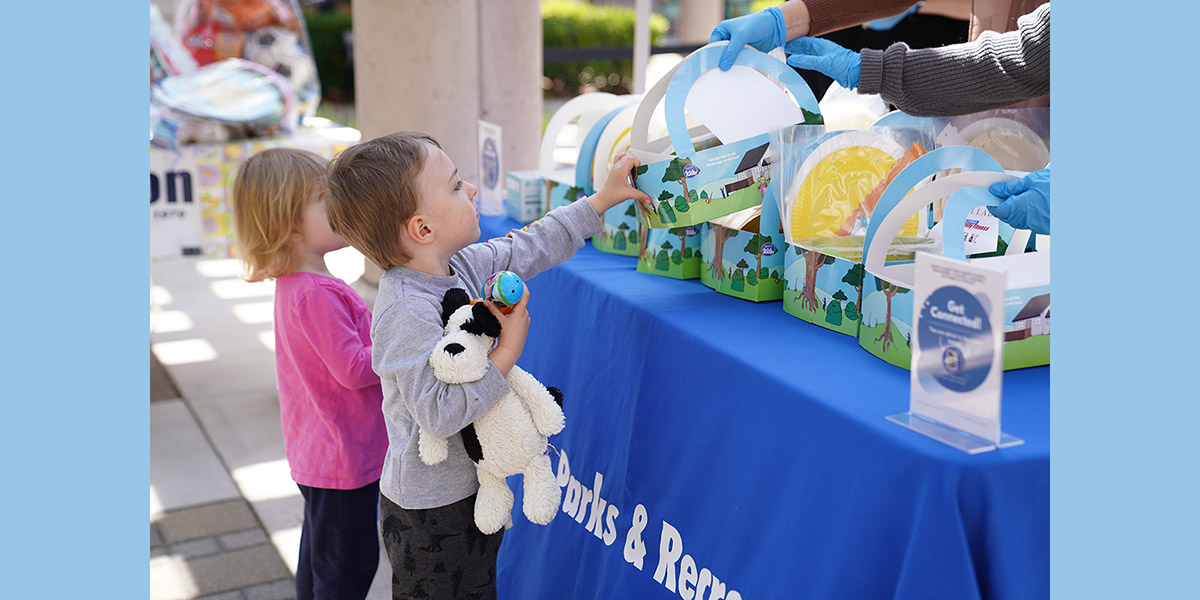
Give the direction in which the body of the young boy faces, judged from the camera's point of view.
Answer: to the viewer's right

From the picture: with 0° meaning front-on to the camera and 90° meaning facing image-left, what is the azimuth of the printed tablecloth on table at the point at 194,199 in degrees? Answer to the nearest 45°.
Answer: approximately 0°

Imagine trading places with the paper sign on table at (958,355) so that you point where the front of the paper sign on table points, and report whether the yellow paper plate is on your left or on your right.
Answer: on your right

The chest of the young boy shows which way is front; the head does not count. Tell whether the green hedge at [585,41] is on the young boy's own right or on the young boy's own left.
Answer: on the young boy's own left

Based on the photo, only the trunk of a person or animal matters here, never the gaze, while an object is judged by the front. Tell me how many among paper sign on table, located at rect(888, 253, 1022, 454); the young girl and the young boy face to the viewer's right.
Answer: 2

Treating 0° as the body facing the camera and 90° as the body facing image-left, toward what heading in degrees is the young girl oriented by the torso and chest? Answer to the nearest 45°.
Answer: approximately 270°

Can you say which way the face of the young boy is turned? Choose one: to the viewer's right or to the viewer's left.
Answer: to the viewer's right

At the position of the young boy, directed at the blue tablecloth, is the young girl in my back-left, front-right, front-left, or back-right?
back-left

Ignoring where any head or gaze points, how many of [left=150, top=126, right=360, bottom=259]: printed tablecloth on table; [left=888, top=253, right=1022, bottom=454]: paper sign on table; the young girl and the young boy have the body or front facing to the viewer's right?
2
